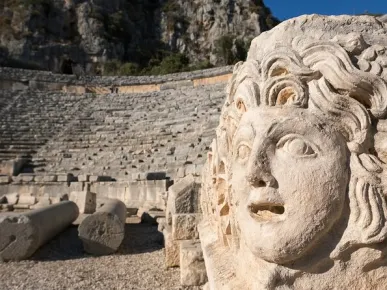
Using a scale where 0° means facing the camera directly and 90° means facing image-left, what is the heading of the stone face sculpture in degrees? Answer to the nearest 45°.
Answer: approximately 45°

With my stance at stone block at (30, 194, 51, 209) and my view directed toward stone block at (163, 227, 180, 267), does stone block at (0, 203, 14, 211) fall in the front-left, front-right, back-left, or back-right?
back-right

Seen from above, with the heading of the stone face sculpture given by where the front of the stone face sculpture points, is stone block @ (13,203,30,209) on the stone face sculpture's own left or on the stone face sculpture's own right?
on the stone face sculpture's own right

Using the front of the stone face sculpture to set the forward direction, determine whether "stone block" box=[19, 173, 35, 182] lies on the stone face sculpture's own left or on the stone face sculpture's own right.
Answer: on the stone face sculpture's own right

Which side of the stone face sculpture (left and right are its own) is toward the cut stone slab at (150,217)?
right

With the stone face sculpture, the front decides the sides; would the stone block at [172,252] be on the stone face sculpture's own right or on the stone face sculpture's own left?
on the stone face sculpture's own right

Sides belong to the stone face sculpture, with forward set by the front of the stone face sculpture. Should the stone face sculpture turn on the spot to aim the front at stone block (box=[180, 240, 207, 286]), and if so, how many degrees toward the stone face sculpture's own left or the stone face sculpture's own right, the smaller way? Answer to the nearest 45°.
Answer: approximately 90° to the stone face sculpture's own right

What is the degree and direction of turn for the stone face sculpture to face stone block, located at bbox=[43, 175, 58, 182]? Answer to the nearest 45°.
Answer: approximately 90° to its right

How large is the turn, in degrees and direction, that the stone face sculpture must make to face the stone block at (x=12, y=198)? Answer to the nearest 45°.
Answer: approximately 90° to its right

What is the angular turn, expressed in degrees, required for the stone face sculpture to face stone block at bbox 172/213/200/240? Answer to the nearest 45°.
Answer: approximately 90° to its right

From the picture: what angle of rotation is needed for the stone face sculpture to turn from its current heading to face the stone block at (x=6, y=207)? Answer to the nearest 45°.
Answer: approximately 90° to its right

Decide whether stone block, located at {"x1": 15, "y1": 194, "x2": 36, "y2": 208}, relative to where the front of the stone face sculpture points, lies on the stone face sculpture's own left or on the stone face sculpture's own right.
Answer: on the stone face sculpture's own right

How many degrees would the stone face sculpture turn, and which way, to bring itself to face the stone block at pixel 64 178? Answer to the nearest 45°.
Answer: approximately 90° to its right

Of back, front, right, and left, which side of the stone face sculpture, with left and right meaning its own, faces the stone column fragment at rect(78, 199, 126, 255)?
right

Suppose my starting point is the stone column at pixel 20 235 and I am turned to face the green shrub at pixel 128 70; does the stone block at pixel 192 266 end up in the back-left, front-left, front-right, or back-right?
back-right
